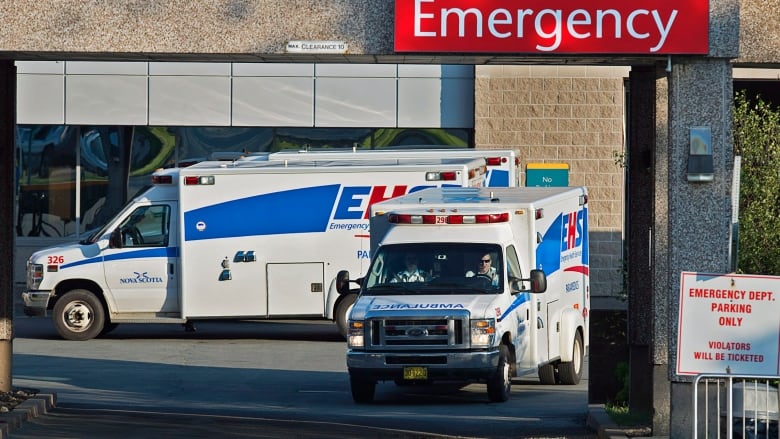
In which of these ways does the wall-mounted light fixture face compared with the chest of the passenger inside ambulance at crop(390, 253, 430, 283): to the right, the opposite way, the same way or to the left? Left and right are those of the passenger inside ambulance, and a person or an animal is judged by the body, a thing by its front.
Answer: the same way

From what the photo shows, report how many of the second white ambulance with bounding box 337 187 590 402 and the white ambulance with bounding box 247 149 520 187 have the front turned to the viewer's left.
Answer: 1

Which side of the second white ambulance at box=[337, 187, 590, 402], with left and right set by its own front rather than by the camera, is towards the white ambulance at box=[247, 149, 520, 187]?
back

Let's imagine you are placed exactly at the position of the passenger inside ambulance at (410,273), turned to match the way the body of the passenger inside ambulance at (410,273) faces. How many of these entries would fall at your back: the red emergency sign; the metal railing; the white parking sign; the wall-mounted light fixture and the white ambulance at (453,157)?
1

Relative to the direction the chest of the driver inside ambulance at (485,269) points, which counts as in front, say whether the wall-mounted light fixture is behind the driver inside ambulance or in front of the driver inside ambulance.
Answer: in front

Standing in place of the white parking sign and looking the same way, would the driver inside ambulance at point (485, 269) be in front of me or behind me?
behind

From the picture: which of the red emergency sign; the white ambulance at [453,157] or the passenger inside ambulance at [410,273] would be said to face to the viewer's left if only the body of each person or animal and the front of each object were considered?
the white ambulance

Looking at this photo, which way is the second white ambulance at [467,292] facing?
toward the camera

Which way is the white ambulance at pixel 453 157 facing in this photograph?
to the viewer's left

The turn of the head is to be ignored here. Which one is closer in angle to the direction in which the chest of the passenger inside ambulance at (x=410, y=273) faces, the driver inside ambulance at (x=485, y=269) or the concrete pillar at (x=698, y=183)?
the concrete pillar

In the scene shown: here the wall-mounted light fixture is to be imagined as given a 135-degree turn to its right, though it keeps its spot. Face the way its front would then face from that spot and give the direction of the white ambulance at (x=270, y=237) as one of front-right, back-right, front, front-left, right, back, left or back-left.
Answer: front

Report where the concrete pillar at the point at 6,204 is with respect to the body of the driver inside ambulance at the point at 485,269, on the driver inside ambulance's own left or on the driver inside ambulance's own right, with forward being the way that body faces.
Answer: on the driver inside ambulance's own right

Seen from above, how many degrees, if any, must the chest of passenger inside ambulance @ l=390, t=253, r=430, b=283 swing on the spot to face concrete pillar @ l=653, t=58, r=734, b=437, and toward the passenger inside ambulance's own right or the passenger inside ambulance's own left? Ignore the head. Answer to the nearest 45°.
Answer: approximately 45° to the passenger inside ambulance's own left

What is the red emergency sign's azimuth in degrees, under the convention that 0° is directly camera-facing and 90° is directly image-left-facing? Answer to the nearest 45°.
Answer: approximately 0°

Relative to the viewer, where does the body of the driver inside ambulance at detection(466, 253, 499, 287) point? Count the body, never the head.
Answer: toward the camera

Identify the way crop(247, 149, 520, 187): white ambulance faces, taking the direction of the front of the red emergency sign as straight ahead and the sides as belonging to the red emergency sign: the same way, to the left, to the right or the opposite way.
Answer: to the right

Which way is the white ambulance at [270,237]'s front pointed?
to the viewer's left

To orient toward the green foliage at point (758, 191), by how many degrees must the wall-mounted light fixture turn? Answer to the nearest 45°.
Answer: approximately 180°
